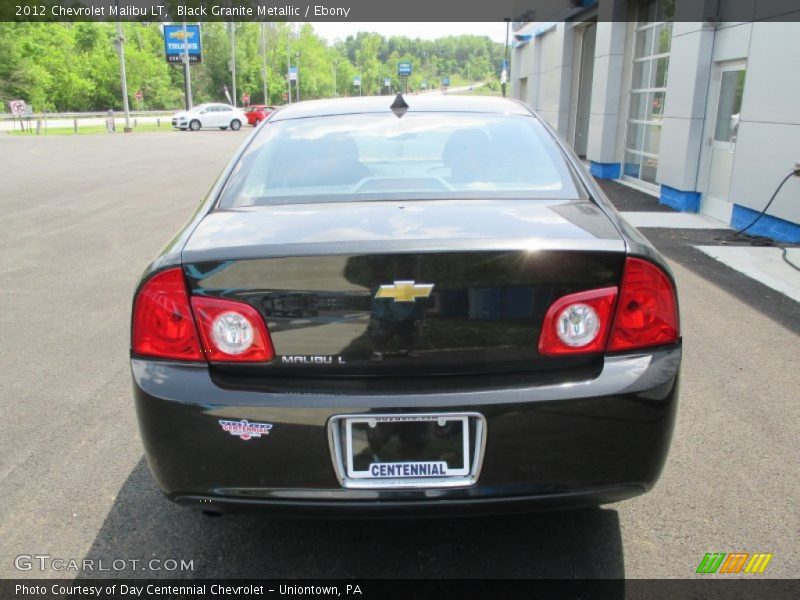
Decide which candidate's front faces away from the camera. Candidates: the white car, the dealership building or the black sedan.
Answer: the black sedan

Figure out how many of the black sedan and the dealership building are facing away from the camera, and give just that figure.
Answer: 1

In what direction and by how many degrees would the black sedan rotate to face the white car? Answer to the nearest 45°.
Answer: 0° — it already faces it

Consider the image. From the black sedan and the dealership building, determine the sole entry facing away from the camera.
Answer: the black sedan

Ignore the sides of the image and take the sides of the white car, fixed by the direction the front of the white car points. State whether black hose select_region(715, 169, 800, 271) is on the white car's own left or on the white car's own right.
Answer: on the white car's own left

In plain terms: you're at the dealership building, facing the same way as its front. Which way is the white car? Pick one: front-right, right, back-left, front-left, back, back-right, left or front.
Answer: right

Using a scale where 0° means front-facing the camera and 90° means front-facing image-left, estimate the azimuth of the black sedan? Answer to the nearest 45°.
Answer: approximately 180°

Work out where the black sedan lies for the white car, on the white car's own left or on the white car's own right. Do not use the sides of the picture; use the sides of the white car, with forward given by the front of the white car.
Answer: on the white car's own left

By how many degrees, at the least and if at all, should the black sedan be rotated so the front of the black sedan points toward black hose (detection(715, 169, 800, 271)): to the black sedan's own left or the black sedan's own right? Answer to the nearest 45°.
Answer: approximately 45° to the black sedan's own right

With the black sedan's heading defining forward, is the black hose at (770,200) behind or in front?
in front

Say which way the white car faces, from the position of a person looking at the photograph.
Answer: facing the viewer and to the left of the viewer

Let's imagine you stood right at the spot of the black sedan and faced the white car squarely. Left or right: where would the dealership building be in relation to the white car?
right

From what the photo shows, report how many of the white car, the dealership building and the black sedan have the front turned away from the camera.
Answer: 1

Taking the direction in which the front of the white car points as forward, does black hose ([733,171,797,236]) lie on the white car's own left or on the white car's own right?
on the white car's own left

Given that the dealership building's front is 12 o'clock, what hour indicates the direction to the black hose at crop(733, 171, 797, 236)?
The black hose is roughly at 10 o'clock from the dealership building.
